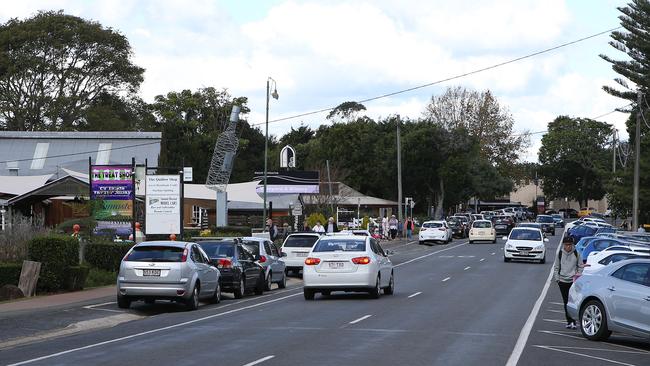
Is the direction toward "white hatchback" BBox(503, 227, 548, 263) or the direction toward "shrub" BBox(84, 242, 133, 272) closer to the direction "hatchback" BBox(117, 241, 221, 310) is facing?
the white hatchback

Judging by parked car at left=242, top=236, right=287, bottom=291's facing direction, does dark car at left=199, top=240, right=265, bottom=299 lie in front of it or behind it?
behind

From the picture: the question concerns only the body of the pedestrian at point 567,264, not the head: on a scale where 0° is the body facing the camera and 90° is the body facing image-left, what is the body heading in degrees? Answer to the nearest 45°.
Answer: approximately 0°

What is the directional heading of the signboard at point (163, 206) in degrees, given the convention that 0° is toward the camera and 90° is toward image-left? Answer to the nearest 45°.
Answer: approximately 0°

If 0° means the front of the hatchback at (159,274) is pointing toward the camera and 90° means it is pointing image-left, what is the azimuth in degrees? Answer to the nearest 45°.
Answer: approximately 225°

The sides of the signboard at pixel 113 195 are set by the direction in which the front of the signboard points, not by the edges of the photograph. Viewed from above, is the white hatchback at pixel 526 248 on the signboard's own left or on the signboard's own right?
on the signboard's own left

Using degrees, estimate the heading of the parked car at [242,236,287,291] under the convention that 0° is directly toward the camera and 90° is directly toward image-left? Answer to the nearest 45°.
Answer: approximately 225°

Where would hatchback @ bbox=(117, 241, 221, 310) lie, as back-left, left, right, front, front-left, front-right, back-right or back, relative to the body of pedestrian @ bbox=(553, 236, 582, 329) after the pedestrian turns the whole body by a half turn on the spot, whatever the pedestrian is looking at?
left
